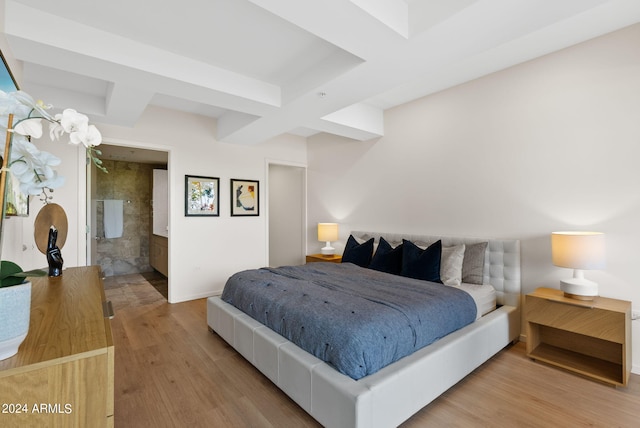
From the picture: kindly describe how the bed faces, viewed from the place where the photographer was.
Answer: facing the viewer and to the left of the viewer

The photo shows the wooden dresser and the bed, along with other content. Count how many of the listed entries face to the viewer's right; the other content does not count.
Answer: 1

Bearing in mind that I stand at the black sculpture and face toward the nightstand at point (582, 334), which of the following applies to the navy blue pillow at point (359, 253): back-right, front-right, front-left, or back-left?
front-left

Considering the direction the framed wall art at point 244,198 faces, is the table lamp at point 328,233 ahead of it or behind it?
ahead

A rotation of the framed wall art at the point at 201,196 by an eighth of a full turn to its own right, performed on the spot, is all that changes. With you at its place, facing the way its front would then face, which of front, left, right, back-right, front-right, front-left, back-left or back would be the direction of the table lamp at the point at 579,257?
front-left

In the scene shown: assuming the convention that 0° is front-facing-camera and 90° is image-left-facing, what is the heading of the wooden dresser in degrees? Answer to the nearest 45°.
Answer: approximately 270°

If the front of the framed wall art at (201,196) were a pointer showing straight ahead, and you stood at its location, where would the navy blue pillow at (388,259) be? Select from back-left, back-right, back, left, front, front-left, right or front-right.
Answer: front

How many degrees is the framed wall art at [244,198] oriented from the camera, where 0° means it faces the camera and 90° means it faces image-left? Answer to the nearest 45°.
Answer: approximately 315°

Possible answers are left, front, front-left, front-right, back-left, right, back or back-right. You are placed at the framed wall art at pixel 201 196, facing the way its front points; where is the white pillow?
front

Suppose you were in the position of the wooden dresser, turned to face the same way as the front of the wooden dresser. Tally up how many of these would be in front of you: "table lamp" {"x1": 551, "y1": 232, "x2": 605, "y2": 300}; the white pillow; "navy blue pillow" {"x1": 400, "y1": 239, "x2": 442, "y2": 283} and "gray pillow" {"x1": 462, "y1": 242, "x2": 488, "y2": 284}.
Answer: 4

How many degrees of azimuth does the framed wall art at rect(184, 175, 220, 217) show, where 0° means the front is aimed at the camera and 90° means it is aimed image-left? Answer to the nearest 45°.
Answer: approximately 315°

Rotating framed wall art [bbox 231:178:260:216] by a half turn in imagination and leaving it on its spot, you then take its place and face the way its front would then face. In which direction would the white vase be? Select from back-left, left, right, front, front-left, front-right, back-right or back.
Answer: back-left

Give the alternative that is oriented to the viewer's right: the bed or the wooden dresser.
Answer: the wooden dresser

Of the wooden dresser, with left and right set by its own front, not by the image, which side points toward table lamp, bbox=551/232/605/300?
front

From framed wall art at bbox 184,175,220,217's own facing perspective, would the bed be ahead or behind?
ahead
